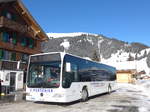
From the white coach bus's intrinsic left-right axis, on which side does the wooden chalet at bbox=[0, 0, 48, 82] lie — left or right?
on its right

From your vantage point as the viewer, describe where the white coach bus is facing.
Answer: facing the viewer and to the left of the viewer
